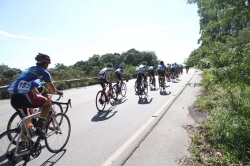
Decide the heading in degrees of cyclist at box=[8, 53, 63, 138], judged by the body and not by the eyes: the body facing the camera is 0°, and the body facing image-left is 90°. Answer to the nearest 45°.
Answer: approximately 225°

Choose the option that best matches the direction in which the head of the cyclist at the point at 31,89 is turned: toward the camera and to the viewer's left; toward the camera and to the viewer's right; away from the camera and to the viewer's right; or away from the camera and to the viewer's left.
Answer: away from the camera and to the viewer's right

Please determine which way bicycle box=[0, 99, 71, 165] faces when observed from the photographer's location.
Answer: facing away from the viewer and to the right of the viewer
